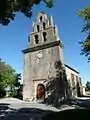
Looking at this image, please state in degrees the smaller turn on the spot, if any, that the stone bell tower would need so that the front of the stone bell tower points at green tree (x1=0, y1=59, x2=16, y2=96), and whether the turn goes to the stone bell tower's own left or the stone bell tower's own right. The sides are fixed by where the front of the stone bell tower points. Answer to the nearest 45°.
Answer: approximately 90° to the stone bell tower's own right

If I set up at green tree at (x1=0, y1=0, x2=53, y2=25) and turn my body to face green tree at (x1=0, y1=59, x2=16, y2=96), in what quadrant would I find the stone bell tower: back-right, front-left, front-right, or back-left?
front-right

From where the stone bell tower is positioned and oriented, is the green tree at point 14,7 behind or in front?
in front

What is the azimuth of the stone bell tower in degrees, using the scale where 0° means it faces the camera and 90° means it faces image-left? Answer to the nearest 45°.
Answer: approximately 45°

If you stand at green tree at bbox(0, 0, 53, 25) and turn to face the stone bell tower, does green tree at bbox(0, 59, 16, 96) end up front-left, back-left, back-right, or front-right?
front-left
